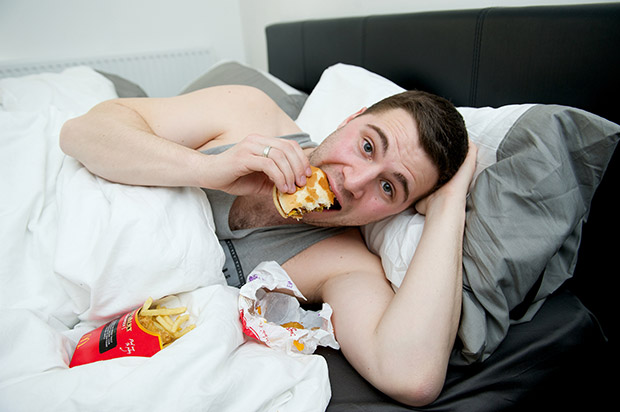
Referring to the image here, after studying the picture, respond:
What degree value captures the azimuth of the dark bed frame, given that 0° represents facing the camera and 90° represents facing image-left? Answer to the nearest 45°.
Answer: approximately 45°
